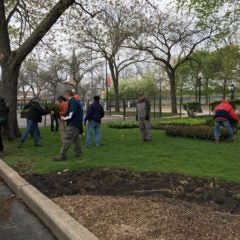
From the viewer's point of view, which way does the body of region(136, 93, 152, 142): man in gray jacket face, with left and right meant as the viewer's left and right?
facing the viewer and to the left of the viewer

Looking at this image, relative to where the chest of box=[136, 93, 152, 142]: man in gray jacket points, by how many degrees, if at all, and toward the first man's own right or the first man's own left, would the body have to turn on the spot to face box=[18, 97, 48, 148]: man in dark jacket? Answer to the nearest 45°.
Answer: approximately 45° to the first man's own right

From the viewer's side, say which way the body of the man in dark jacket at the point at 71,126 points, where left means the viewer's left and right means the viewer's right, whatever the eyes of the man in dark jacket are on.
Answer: facing to the left of the viewer

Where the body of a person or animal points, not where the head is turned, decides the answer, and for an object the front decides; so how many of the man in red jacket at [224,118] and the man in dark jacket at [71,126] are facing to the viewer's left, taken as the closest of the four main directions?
1
